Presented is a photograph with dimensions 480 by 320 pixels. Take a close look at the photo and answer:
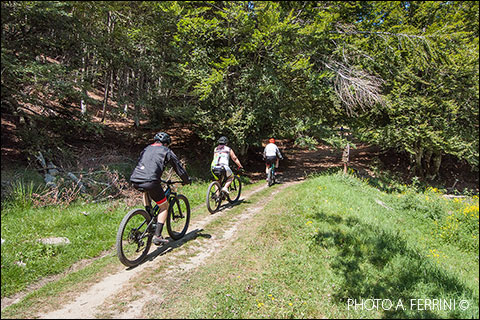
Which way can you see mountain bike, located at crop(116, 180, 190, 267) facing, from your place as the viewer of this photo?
facing away from the viewer and to the right of the viewer

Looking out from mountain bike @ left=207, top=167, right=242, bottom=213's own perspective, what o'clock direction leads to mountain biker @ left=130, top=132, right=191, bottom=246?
The mountain biker is roughly at 5 o'clock from the mountain bike.

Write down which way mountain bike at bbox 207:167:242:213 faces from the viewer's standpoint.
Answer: facing away from the viewer and to the right of the viewer

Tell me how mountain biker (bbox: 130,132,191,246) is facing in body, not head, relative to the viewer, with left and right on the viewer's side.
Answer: facing away from the viewer and to the right of the viewer

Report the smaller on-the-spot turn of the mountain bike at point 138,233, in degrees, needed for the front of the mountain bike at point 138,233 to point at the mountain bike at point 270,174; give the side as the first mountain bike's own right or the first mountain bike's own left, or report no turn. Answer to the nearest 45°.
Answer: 0° — it already faces it

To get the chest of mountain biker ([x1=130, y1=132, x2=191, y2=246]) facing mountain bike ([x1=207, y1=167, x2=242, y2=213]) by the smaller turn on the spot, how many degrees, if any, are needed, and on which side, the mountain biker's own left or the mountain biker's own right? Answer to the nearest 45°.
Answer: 0° — they already face it
